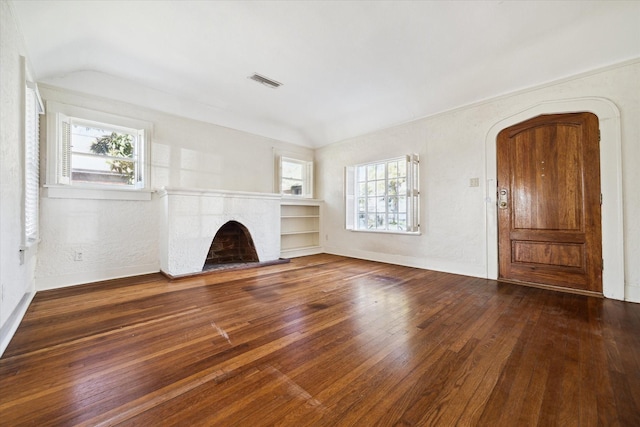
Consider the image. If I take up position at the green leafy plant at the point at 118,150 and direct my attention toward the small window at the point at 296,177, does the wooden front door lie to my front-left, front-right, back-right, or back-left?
front-right

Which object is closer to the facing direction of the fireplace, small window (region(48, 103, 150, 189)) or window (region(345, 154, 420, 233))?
the window

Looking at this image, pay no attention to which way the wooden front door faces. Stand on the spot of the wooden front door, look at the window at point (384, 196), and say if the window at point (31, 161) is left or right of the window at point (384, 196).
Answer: left

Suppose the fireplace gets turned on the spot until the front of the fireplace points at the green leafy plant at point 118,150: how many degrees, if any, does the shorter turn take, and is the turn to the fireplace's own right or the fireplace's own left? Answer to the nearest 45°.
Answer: approximately 135° to the fireplace's own right

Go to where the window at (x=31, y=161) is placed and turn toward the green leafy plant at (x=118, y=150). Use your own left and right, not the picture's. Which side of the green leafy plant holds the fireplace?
right

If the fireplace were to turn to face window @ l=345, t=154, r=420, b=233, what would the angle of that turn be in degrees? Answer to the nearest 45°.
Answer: approximately 45° to its left

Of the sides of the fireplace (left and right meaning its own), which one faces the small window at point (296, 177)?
left

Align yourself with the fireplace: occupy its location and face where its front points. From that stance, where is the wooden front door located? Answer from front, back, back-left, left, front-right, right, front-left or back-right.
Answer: front

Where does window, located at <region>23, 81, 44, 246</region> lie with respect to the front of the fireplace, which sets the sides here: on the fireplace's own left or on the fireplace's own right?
on the fireplace's own right

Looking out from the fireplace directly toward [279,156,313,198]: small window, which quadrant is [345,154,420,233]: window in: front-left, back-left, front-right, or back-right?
front-right

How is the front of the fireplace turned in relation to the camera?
facing the viewer and to the right of the viewer

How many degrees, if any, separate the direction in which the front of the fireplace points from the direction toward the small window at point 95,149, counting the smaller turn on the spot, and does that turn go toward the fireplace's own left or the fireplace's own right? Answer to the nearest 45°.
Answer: approximately 135° to the fireplace's own right

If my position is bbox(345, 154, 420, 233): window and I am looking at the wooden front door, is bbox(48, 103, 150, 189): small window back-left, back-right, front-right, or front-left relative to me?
back-right

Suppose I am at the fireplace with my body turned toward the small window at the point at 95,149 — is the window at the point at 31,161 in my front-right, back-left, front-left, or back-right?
front-left
